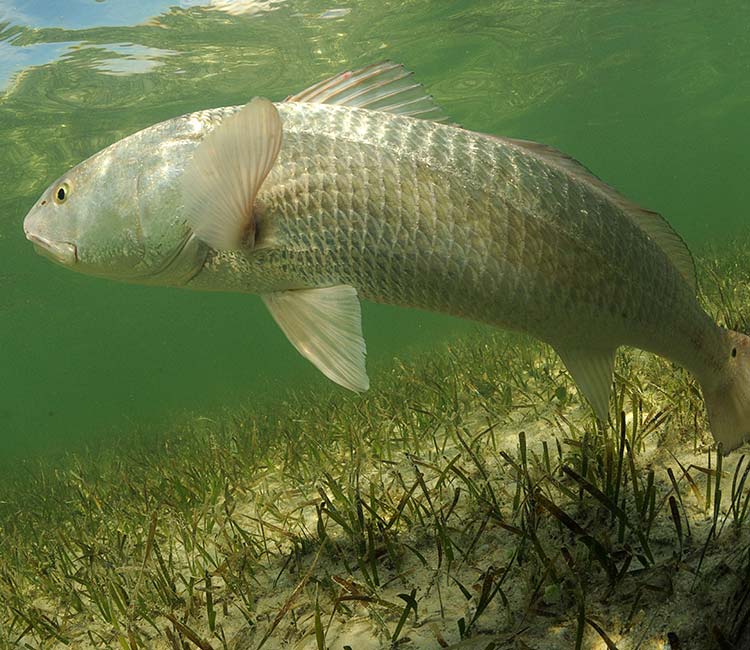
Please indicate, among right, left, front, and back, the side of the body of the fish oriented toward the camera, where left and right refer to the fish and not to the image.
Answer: left
